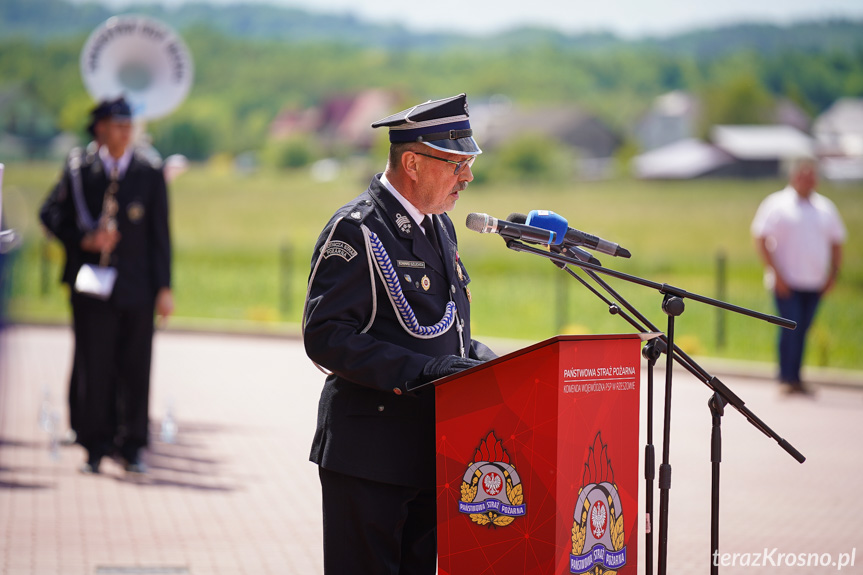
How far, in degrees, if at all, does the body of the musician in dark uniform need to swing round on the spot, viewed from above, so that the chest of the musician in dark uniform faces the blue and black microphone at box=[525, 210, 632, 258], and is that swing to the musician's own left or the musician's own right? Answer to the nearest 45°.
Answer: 0° — they already face it

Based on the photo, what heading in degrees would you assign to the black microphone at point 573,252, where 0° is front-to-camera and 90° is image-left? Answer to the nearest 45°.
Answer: approximately 90°

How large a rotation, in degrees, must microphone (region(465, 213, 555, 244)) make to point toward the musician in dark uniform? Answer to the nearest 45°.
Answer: approximately 45° to its right

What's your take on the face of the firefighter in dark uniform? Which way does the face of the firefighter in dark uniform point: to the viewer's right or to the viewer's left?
to the viewer's right

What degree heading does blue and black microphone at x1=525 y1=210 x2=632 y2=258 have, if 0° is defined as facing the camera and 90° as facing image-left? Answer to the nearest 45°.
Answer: approximately 90°

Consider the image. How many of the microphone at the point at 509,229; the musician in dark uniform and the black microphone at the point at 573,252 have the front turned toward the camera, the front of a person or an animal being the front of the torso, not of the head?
1

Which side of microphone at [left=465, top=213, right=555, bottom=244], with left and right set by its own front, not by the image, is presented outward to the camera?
left
